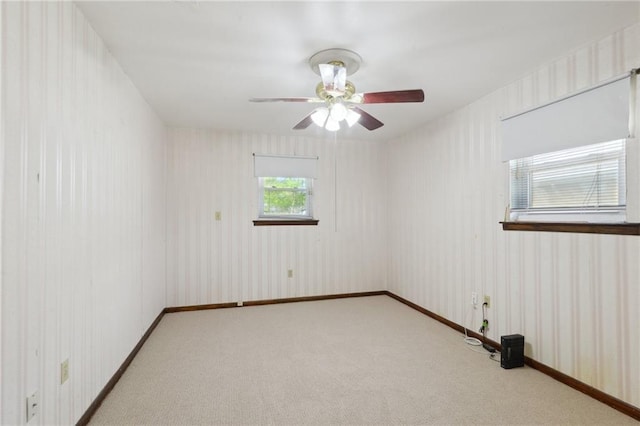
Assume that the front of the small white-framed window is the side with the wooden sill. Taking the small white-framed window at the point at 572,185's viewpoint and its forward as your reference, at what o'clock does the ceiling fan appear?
The ceiling fan is roughly at 12 o'clock from the small white-framed window.

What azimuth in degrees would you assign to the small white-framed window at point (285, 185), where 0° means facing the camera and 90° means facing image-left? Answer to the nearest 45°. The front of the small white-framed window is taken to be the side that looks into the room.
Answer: approximately 0°

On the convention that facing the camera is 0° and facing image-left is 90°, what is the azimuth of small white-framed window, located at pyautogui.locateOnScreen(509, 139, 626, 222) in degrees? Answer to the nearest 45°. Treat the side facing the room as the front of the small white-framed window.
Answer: approximately 45°

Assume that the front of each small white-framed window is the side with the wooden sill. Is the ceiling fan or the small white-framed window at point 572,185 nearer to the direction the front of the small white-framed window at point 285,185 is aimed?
the ceiling fan

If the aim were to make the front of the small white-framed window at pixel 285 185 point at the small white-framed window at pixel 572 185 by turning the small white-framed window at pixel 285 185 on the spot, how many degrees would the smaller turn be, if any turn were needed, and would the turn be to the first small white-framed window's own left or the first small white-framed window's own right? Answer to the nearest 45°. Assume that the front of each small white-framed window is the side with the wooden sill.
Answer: approximately 45° to the first small white-framed window's own left

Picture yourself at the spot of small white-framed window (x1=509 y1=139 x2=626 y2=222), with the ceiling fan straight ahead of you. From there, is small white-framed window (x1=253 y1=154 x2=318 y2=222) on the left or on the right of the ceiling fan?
right

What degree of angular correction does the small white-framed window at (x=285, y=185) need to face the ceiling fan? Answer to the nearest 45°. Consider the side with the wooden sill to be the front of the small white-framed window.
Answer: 0° — it already faces it

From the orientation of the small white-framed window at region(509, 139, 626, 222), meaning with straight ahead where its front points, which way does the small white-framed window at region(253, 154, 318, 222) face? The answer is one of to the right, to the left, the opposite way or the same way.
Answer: to the left
